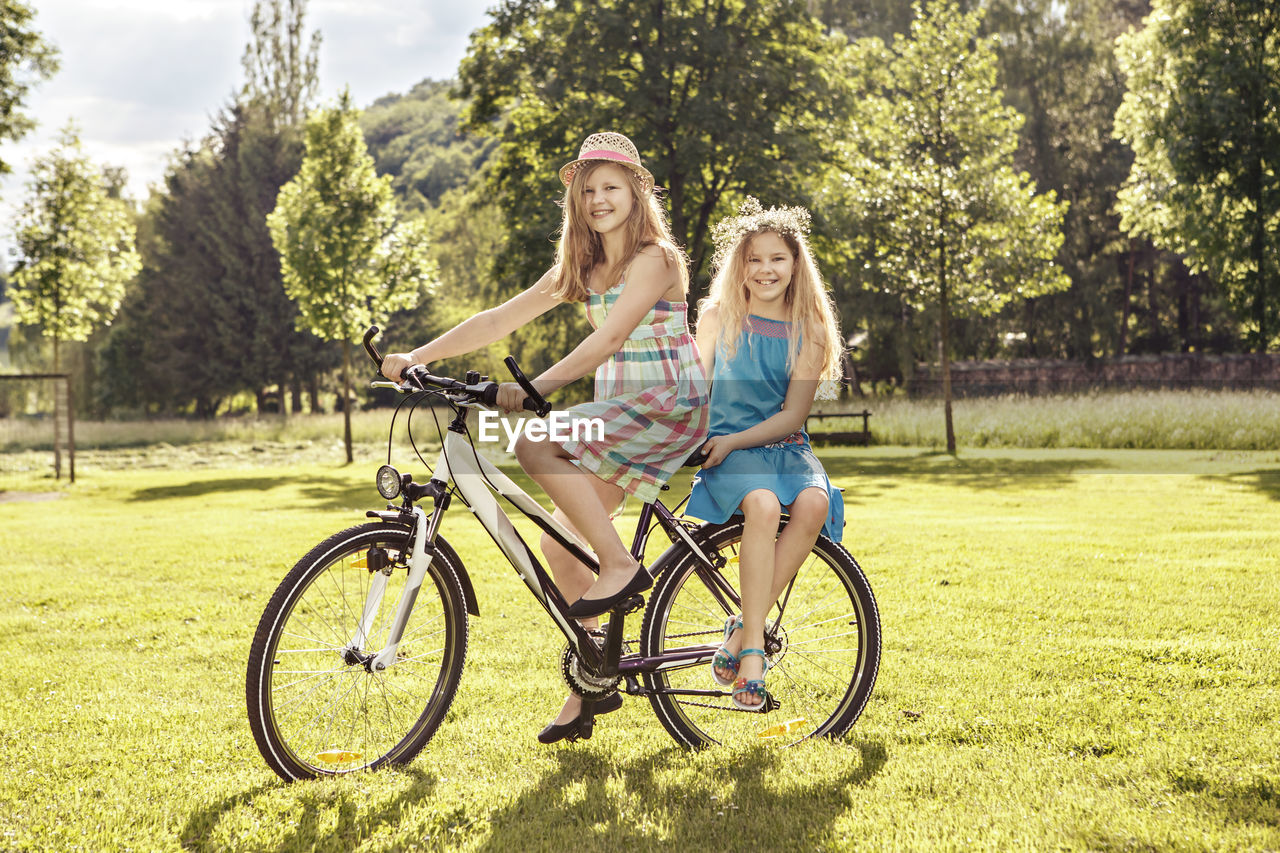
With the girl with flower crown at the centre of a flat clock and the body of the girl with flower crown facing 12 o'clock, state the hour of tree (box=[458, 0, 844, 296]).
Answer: The tree is roughly at 6 o'clock from the girl with flower crown.

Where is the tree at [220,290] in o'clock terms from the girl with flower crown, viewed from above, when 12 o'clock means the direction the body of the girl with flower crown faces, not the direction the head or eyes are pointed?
The tree is roughly at 5 o'clock from the girl with flower crown.

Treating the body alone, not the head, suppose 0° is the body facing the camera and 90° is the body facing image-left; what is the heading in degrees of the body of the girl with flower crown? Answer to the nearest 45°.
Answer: approximately 0°

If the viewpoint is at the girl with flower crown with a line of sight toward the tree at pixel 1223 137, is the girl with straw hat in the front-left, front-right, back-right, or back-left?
back-left

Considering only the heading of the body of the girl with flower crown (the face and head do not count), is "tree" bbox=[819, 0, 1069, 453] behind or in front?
behind
